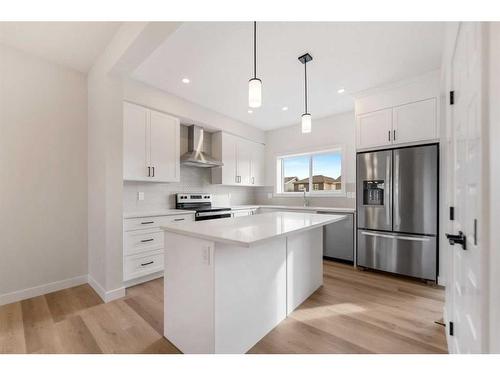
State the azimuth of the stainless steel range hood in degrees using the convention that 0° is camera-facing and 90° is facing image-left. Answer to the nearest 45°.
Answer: approximately 315°

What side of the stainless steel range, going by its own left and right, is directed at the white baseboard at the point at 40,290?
right

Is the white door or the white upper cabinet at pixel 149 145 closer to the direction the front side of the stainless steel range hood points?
the white door

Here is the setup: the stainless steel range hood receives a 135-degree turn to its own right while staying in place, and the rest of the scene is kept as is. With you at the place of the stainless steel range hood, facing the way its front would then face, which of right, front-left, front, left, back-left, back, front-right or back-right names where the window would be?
back

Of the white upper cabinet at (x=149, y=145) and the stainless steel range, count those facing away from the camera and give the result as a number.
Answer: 0

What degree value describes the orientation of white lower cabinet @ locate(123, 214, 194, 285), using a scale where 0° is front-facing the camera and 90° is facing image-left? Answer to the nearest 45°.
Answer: approximately 315°

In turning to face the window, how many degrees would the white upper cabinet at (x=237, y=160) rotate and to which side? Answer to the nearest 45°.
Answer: approximately 45° to its left

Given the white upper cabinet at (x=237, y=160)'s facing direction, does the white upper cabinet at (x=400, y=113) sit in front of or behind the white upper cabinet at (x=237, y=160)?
in front

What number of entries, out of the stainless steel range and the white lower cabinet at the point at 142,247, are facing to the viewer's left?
0

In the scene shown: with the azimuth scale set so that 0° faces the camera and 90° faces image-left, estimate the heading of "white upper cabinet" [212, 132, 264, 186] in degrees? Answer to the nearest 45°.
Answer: approximately 315°

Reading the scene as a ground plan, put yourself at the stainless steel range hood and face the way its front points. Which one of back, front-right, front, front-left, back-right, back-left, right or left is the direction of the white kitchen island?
front-right
